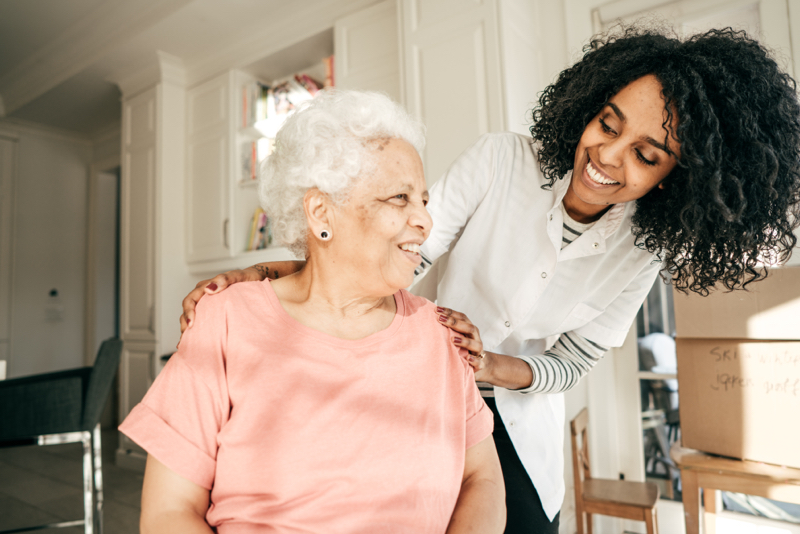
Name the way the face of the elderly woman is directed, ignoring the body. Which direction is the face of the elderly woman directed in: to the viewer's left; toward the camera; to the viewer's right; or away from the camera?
to the viewer's right

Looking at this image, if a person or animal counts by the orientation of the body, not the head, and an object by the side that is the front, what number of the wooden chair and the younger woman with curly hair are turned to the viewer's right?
1

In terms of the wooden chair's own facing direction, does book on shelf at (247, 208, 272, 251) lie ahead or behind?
behind

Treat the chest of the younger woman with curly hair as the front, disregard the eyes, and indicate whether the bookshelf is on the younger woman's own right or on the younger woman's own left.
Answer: on the younger woman's own right

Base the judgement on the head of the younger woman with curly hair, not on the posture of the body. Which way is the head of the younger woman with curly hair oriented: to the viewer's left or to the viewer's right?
to the viewer's left

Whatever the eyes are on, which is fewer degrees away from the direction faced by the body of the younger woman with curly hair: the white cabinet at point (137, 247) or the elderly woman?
the elderly woman

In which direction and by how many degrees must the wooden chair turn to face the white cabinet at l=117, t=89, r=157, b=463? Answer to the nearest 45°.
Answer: approximately 180°

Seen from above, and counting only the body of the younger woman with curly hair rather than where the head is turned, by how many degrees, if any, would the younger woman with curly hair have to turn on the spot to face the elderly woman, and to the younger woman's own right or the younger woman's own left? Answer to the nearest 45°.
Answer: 0° — they already face them

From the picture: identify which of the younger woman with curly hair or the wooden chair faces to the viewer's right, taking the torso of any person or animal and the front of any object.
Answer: the wooden chair

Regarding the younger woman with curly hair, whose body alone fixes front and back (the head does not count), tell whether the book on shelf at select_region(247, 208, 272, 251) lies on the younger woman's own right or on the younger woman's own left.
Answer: on the younger woman's own right

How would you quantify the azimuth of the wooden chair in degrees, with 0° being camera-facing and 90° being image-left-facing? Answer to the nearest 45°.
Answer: approximately 270°
